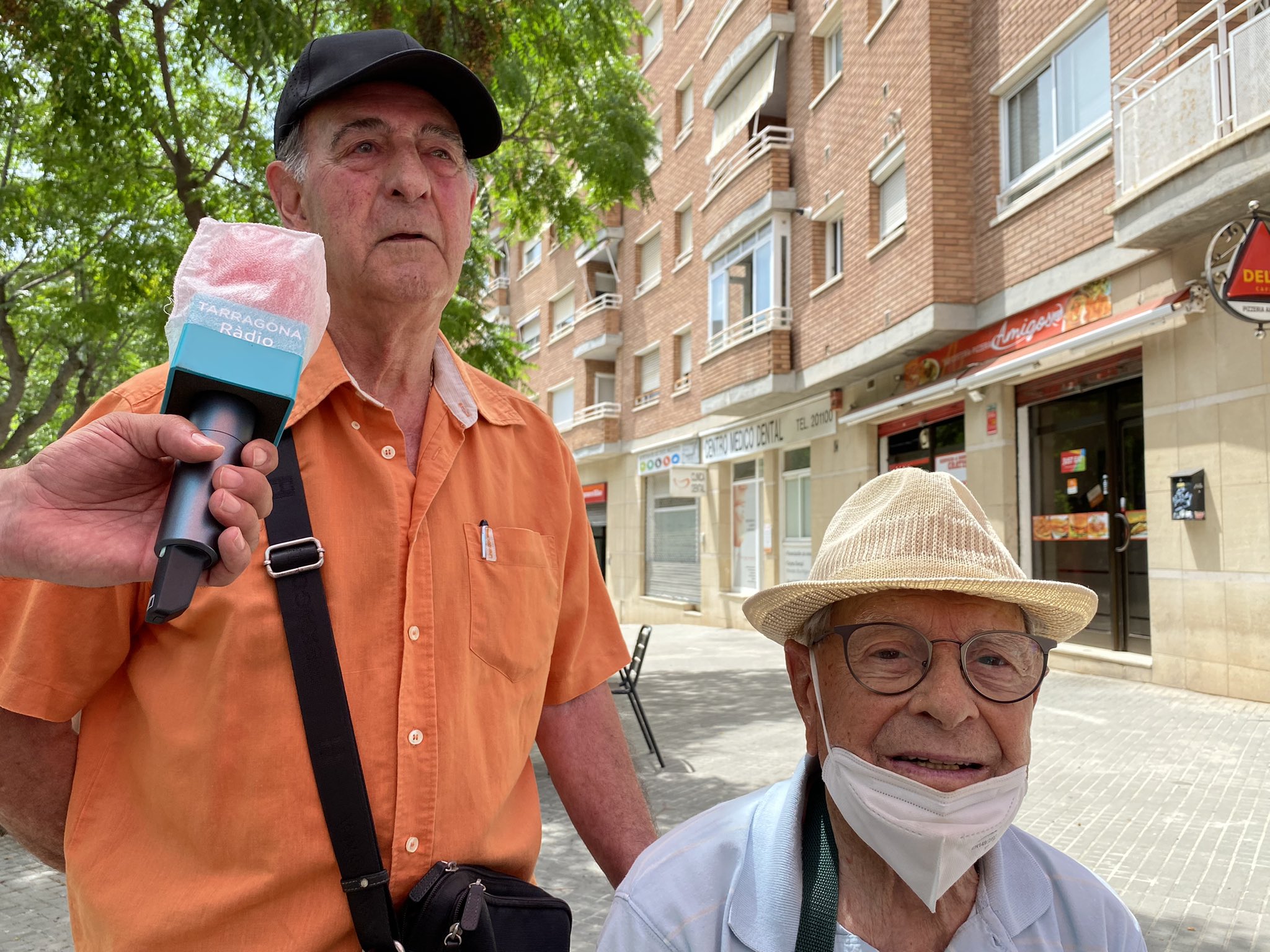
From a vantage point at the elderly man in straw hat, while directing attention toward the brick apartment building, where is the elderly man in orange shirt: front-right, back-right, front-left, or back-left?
front-left

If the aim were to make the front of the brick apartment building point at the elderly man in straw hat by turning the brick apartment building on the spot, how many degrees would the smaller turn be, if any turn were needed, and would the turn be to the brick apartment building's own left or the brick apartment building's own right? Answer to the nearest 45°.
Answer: approximately 45° to the brick apartment building's own left

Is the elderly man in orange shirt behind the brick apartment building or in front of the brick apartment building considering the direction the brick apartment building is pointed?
in front

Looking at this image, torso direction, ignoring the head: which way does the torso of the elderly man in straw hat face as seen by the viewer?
toward the camera

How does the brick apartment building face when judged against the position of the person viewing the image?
facing the viewer and to the left of the viewer

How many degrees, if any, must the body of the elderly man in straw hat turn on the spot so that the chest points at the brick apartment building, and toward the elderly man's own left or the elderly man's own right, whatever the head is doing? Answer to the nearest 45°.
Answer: approximately 180°

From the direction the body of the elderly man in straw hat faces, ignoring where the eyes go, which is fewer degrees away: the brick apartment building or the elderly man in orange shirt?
the elderly man in orange shirt

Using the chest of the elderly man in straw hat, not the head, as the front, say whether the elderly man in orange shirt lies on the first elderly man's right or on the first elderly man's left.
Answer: on the first elderly man's right

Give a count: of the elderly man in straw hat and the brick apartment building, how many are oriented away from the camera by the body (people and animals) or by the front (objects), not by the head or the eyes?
0

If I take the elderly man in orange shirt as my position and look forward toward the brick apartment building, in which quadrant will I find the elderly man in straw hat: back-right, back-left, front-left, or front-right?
front-right
